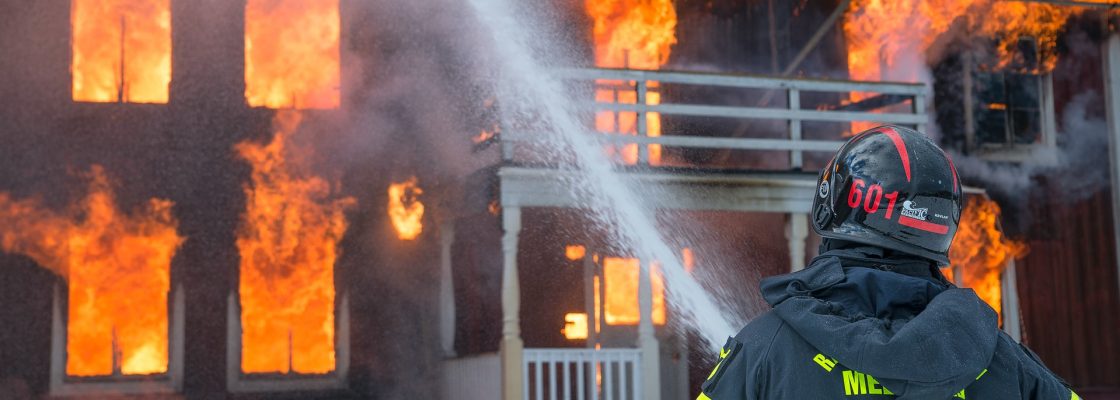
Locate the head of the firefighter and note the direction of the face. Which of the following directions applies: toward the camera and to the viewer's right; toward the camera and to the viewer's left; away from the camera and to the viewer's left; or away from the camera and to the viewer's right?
away from the camera and to the viewer's left

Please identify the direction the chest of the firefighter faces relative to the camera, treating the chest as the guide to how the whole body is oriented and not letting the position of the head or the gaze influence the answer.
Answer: away from the camera

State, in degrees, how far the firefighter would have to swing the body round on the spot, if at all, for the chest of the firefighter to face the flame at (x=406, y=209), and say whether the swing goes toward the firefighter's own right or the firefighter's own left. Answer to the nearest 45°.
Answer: approximately 45° to the firefighter's own left

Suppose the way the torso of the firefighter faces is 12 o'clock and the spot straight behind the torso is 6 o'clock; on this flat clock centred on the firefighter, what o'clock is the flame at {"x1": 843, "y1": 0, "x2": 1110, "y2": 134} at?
The flame is roughly at 12 o'clock from the firefighter.
